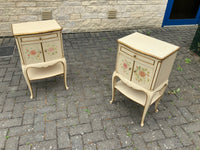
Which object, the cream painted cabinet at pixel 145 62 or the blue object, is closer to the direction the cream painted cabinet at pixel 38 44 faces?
the cream painted cabinet

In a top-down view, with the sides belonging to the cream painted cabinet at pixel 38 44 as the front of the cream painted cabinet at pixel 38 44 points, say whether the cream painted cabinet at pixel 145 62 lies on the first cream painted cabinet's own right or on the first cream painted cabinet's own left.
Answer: on the first cream painted cabinet's own left

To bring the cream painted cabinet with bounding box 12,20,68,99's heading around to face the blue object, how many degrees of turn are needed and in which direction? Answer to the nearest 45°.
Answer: approximately 135° to its left

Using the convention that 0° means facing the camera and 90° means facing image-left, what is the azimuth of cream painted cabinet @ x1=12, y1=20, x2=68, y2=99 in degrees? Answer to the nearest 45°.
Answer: approximately 0°

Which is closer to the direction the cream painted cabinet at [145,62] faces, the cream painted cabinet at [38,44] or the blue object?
the cream painted cabinet

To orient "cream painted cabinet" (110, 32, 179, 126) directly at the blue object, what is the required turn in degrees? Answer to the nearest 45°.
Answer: approximately 135° to its right

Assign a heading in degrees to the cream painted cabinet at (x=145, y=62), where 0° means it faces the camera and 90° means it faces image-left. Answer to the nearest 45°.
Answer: approximately 45°
